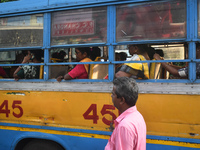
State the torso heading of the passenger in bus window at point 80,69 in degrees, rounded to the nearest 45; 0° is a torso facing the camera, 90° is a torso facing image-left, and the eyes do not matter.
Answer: approximately 90°

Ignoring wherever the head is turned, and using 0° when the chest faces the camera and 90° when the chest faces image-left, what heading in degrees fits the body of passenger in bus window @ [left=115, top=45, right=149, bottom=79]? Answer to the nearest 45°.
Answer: approximately 90°

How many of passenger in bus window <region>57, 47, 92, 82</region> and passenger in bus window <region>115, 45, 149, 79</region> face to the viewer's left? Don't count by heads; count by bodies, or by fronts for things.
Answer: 2

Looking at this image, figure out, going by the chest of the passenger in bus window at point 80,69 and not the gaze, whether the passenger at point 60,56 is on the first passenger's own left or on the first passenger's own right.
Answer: on the first passenger's own right

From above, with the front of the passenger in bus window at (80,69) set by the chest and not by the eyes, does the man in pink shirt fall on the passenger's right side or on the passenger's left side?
on the passenger's left side
